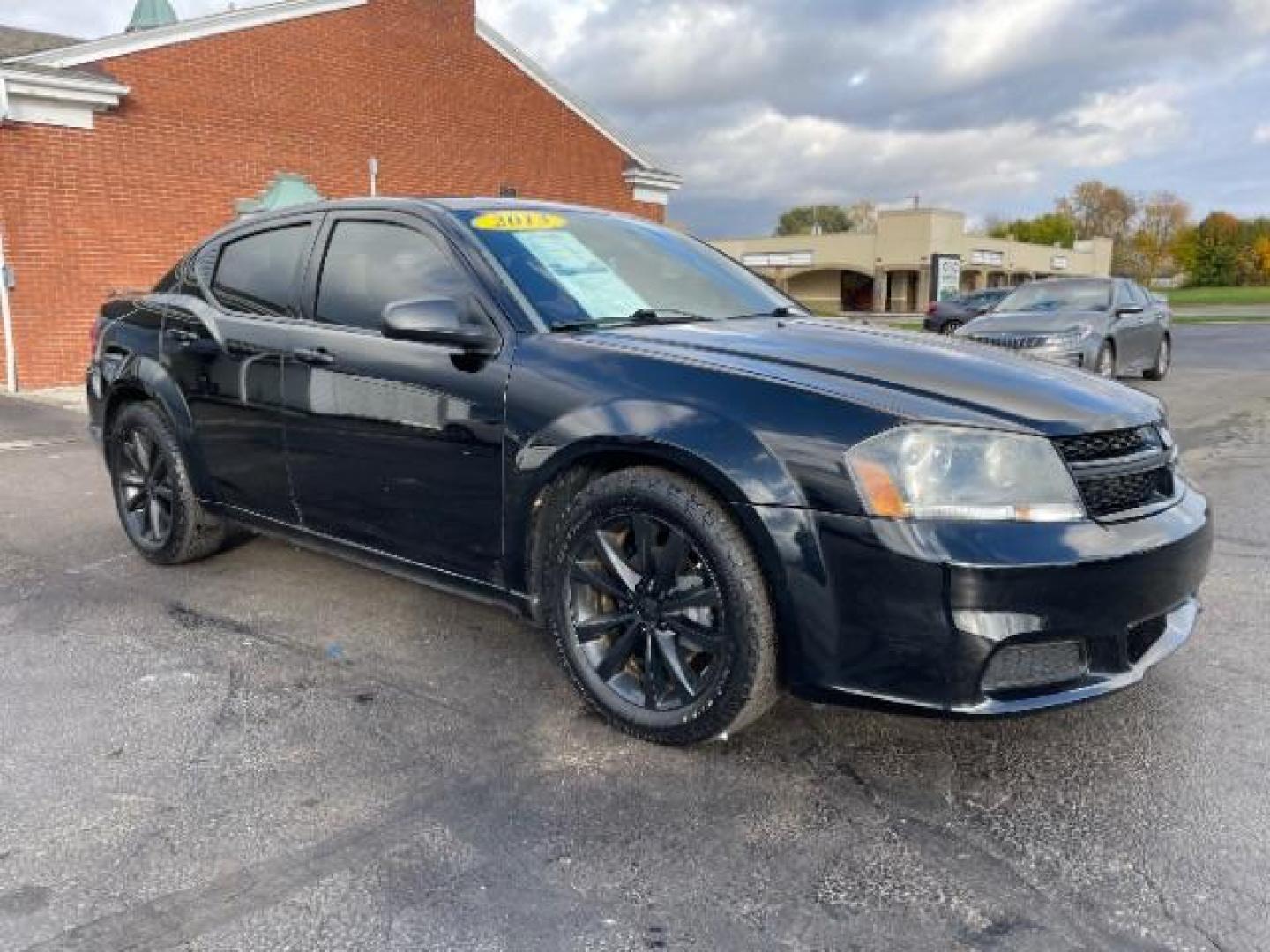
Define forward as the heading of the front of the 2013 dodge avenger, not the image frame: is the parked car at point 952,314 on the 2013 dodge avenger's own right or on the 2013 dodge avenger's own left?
on the 2013 dodge avenger's own left

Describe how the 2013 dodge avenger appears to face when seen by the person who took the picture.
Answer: facing the viewer and to the right of the viewer

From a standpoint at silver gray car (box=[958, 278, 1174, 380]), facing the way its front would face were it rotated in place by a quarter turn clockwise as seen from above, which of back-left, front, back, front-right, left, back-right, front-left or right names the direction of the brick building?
front-left

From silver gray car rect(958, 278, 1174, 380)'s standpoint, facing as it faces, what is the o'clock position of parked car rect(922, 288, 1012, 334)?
The parked car is roughly at 4 o'clock from the silver gray car.

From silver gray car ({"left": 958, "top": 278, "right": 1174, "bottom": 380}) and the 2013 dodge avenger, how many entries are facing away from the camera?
0

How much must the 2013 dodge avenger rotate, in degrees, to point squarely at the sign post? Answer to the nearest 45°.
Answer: approximately 135° to its left

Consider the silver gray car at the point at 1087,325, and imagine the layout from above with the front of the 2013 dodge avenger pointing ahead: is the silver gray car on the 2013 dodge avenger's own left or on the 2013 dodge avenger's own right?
on the 2013 dodge avenger's own left

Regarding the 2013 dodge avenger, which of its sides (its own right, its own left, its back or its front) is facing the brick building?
back

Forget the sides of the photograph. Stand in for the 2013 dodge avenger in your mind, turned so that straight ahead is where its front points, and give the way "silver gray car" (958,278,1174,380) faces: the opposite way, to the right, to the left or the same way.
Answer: to the right

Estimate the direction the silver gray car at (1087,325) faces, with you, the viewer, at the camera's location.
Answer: facing the viewer and to the left of the viewer
